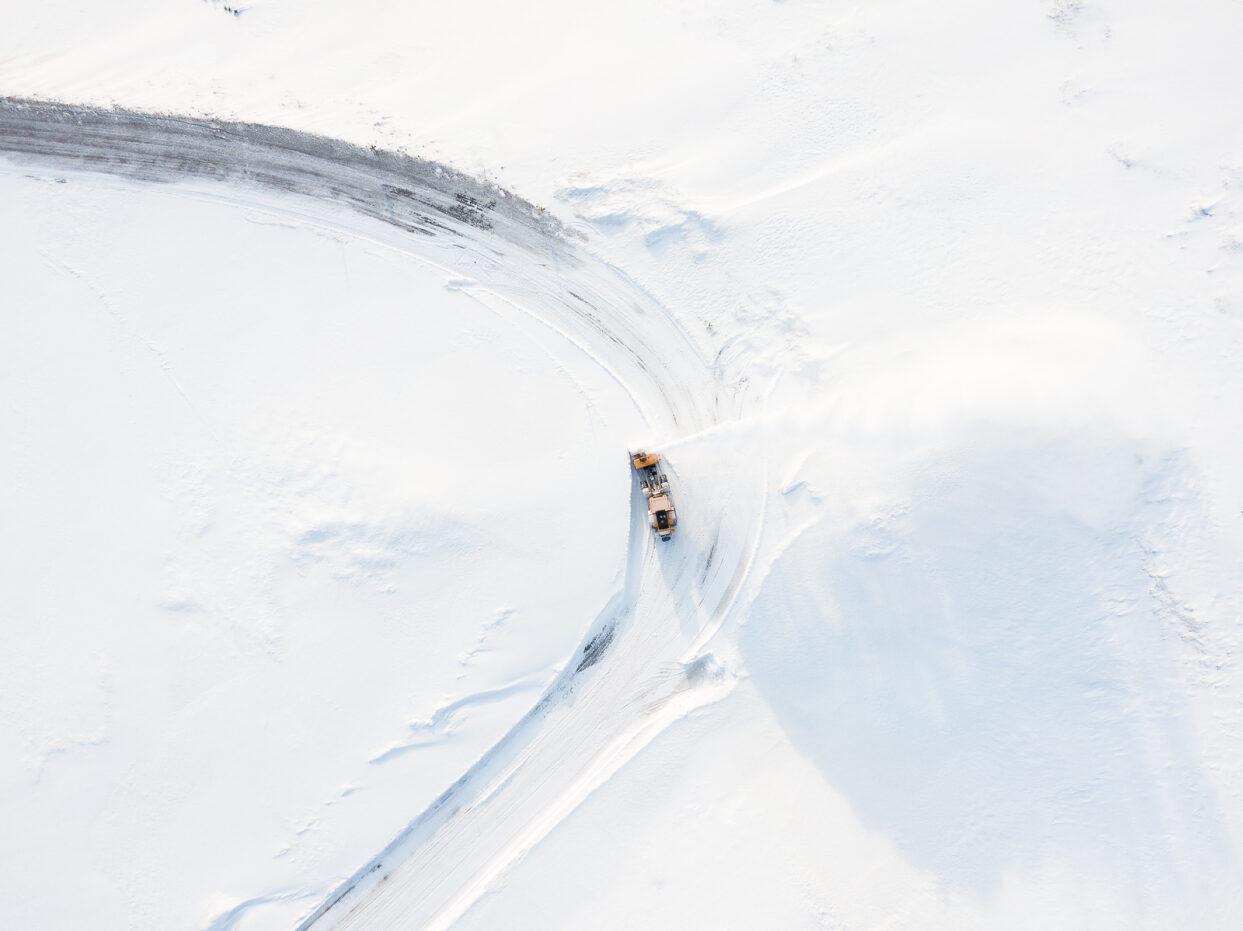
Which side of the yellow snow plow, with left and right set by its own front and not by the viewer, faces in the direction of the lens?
back
